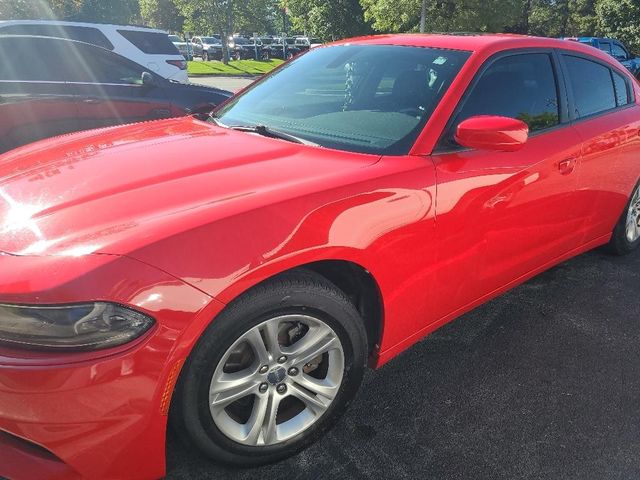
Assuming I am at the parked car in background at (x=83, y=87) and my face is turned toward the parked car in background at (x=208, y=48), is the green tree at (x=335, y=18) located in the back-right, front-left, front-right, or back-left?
front-right

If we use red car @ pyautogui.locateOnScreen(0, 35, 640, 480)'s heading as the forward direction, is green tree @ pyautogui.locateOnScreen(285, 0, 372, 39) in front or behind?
behind

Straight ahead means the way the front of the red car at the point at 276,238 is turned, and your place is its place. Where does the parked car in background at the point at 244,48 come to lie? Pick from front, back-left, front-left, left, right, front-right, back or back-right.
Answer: back-right

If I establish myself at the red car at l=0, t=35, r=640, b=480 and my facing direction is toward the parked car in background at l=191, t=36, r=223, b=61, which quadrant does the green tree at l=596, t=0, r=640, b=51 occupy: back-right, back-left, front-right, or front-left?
front-right

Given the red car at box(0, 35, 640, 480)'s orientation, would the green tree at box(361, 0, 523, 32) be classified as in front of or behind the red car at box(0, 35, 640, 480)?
behind

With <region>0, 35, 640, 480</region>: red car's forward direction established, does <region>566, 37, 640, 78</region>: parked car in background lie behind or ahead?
behind

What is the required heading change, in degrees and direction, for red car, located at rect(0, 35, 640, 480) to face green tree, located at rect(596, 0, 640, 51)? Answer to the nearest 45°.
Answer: approximately 180°

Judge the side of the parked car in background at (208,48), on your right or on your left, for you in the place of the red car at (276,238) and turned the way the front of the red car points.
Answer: on your right

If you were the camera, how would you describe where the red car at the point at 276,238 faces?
facing the viewer and to the left of the viewer

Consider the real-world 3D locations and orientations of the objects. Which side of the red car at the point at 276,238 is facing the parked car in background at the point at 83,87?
right

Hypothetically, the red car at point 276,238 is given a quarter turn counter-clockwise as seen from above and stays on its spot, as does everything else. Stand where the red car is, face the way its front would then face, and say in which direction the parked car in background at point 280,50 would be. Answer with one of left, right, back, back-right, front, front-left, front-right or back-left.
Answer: back-left
